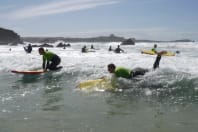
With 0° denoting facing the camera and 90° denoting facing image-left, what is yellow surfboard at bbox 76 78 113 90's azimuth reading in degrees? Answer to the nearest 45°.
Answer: approximately 90°
